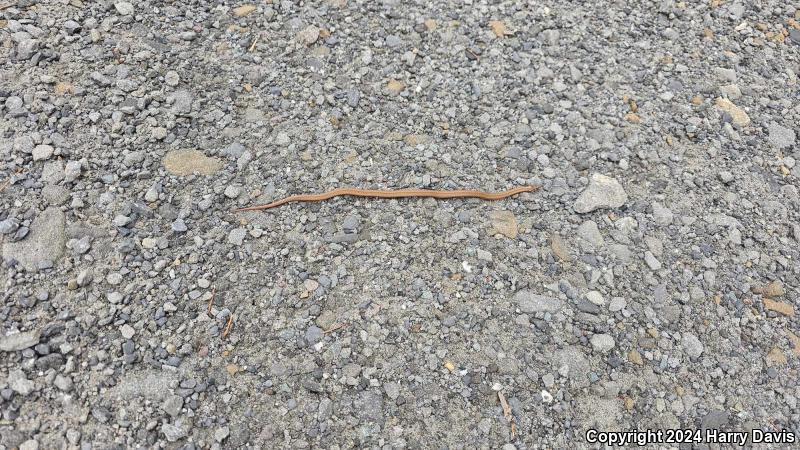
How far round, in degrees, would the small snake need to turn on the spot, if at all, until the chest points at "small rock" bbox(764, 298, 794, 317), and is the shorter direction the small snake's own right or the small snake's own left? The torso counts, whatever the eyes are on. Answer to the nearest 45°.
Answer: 0° — it already faces it

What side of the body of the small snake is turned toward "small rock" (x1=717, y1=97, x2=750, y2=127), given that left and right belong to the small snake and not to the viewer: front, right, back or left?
front

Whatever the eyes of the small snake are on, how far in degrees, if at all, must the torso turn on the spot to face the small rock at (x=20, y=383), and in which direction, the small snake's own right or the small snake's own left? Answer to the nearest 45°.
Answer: approximately 135° to the small snake's own right

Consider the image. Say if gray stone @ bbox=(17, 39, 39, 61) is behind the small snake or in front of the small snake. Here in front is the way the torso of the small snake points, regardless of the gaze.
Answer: behind

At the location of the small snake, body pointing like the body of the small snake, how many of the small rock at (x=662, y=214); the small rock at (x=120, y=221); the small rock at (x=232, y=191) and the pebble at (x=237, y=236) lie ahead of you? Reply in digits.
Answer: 1

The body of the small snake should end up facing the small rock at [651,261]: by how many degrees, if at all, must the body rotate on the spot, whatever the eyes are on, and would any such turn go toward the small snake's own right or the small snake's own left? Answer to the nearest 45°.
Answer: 0° — it already faces it

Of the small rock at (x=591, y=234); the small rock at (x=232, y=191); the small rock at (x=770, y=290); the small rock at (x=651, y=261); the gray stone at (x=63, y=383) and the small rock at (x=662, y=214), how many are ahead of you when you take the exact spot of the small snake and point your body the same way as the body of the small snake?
4

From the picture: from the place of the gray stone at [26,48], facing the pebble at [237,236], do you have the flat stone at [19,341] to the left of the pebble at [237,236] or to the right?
right

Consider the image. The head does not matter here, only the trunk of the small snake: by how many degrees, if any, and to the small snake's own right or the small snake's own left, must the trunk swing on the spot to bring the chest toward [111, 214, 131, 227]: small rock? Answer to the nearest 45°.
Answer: approximately 180°

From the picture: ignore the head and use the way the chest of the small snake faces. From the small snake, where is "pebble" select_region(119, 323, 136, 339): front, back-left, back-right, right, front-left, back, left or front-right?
back-right

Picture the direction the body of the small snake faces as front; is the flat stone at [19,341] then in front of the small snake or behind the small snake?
behind

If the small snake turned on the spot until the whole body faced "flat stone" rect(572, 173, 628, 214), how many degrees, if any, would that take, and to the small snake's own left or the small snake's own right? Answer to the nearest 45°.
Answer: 0° — it already faces it

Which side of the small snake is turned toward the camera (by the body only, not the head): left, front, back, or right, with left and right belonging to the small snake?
right

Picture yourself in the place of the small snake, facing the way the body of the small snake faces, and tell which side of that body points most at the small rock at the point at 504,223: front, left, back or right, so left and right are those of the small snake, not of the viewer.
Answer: front

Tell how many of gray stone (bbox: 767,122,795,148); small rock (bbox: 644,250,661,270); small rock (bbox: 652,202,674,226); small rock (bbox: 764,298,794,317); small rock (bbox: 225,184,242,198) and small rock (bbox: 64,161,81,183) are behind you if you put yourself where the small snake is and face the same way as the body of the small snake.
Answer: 2

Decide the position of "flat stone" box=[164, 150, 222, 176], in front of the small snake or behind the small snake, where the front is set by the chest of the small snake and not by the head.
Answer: behind

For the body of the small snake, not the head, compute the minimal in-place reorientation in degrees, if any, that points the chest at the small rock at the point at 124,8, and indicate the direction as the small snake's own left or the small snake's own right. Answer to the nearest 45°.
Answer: approximately 135° to the small snake's own left

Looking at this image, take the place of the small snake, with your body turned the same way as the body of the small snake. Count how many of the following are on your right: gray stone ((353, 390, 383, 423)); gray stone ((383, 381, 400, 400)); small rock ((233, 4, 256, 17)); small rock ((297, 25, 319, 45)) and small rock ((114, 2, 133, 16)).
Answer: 2

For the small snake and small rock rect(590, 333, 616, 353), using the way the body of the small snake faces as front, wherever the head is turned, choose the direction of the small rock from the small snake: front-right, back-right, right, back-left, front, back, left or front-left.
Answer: front-right
